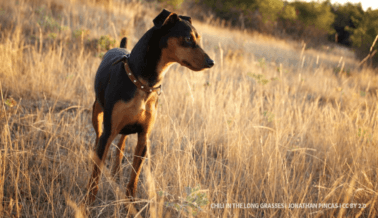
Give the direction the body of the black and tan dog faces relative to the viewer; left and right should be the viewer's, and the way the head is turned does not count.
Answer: facing the viewer and to the right of the viewer
